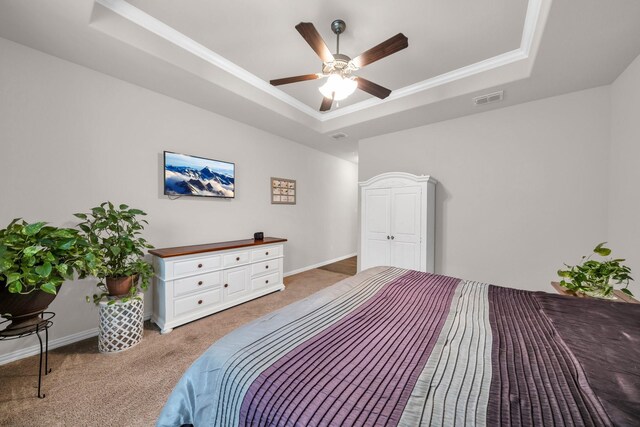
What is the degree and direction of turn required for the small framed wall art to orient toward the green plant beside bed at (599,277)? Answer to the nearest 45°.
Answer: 0° — it already faces it

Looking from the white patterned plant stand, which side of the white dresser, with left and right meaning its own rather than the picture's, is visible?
right

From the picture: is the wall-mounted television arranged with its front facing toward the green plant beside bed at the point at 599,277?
yes

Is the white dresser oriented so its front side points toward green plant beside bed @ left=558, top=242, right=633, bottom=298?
yes

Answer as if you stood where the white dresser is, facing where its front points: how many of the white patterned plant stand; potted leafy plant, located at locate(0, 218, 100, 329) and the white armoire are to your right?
2

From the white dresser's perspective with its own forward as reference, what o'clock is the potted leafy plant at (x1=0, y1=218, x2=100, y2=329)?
The potted leafy plant is roughly at 3 o'clock from the white dresser.

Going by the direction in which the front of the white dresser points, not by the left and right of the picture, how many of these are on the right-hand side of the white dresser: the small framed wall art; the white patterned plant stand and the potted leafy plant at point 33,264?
2

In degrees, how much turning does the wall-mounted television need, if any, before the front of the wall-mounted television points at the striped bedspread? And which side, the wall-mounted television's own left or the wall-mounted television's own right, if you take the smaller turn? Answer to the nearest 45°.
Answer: approximately 45° to the wall-mounted television's own right

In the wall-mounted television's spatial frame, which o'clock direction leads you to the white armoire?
The white armoire is roughly at 11 o'clock from the wall-mounted television.

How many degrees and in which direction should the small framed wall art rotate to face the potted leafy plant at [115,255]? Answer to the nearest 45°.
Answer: approximately 90° to its right

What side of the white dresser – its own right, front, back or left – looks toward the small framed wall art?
left

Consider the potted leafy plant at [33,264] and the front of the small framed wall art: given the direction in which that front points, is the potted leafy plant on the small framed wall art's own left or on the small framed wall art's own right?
on the small framed wall art's own right

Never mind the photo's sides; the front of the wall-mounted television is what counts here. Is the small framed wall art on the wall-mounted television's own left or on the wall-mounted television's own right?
on the wall-mounted television's own left

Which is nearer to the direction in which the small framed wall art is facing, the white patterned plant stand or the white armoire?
the white armoire

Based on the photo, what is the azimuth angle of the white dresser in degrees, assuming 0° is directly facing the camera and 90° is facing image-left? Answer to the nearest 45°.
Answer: approximately 315°
